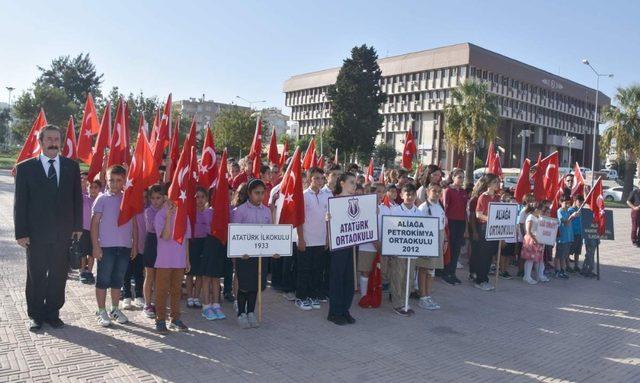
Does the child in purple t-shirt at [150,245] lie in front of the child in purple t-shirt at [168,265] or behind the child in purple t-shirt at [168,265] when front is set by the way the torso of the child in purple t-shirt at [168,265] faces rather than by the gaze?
behind

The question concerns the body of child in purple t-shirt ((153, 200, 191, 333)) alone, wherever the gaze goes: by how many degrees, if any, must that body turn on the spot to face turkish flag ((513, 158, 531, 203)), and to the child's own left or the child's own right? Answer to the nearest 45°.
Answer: approximately 90° to the child's own left

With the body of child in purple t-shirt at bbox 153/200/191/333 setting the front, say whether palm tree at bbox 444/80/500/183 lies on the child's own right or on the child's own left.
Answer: on the child's own left

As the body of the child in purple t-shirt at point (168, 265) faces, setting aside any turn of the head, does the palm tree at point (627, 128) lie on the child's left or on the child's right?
on the child's left

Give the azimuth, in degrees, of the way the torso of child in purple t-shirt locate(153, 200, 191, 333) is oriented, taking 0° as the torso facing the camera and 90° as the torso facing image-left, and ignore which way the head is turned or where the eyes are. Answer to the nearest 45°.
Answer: approximately 315°

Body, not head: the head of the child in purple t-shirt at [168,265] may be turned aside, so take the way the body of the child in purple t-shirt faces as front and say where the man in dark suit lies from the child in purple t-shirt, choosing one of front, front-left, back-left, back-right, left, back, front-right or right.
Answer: back-right

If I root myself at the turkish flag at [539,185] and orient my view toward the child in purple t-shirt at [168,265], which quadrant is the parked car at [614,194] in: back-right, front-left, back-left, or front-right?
back-right
